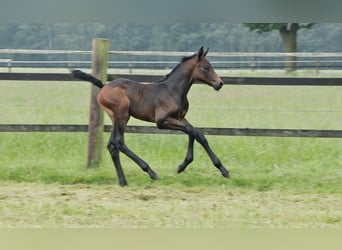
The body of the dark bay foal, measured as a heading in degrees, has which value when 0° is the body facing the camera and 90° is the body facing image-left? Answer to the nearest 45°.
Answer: approximately 270°
